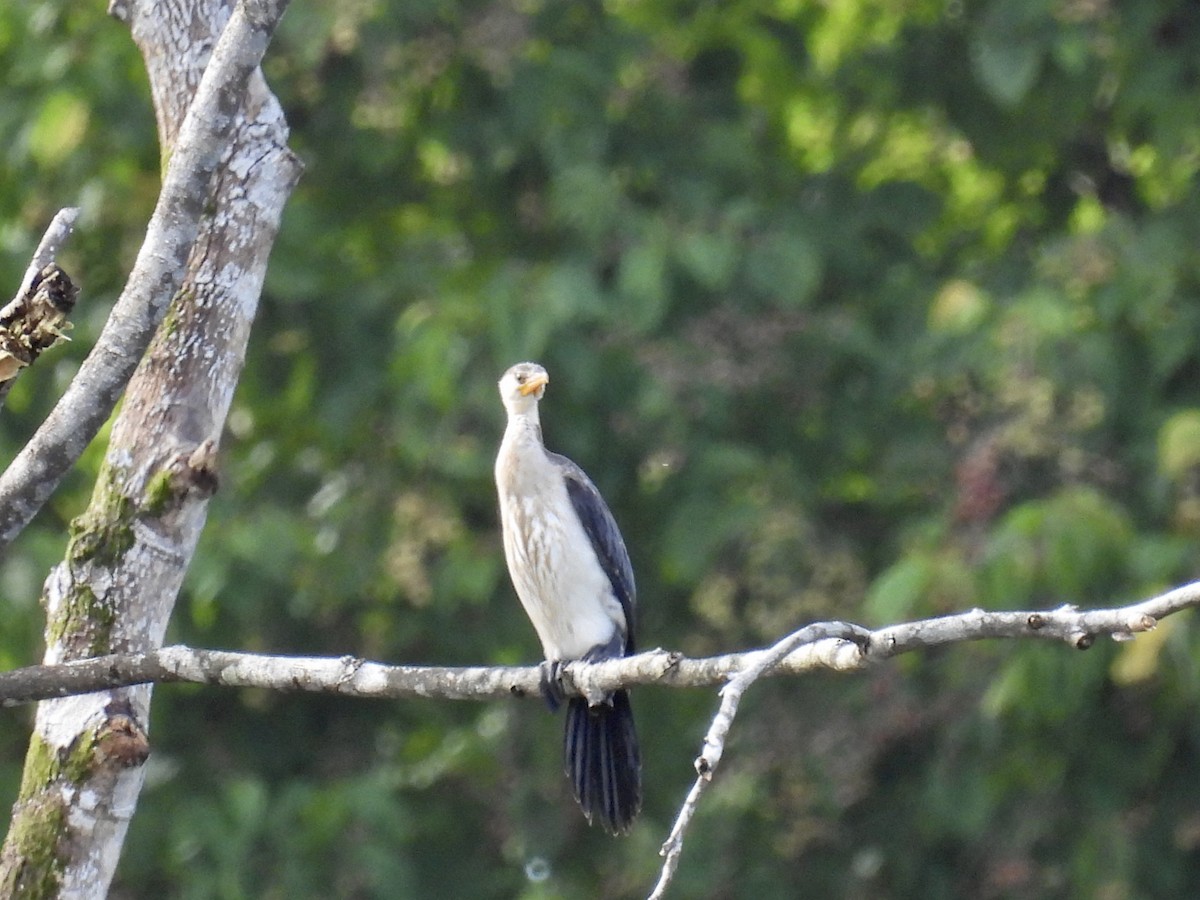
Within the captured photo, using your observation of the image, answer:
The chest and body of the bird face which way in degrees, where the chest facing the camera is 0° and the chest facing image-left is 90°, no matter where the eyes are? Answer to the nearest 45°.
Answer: approximately 45°
